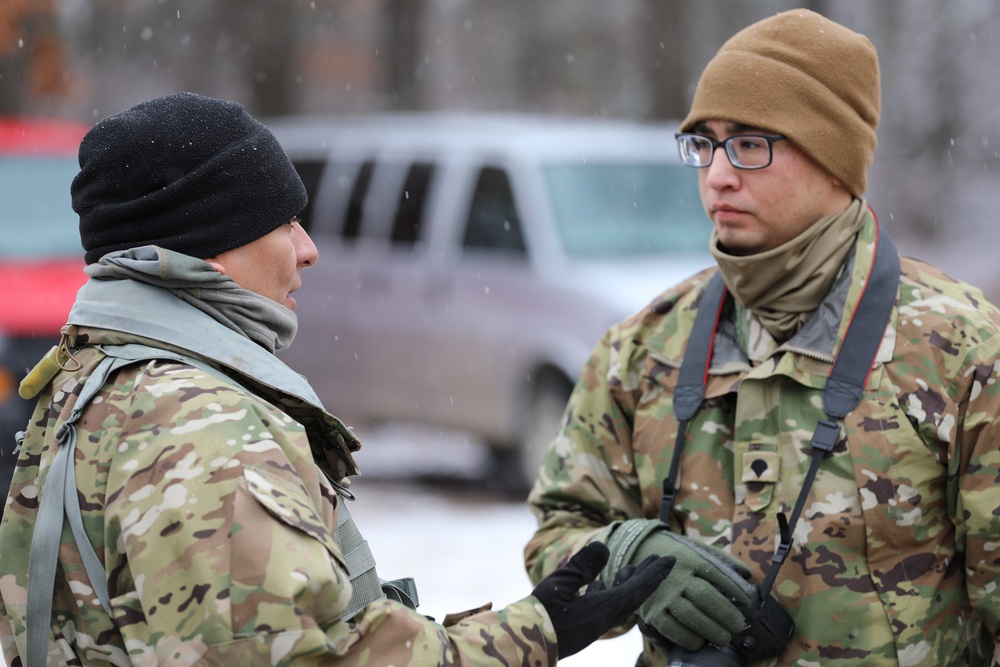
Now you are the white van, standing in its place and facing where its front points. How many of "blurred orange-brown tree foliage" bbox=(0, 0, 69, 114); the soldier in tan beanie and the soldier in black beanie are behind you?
1

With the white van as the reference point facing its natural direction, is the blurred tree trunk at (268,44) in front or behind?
behind

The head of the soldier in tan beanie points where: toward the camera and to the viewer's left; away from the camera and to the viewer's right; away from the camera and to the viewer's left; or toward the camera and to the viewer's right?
toward the camera and to the viewer's left

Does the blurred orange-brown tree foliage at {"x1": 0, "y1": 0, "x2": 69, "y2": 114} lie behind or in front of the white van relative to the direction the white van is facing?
behind

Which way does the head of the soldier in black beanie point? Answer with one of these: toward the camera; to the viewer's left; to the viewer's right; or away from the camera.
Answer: to the viewer's right

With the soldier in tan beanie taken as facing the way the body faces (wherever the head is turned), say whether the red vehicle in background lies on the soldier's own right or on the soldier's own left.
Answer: on the soldier's own right

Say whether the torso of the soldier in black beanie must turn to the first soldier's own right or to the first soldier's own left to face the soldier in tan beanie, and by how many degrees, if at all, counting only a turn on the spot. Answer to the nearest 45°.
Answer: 0° — they already face them

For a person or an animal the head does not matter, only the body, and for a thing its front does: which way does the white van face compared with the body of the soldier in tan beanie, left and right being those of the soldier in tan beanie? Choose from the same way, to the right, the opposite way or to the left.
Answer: to the left

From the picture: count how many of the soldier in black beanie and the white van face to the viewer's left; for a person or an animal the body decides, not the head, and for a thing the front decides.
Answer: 0

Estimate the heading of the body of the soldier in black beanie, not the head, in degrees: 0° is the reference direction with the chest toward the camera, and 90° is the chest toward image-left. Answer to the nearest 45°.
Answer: approximately 225°

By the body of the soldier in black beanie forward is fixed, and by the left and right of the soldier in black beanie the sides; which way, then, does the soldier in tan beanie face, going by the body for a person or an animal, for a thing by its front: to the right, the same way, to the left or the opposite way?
the opposite way

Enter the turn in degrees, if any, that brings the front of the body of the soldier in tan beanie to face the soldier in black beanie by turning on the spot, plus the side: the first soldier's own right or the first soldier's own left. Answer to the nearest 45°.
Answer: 0° — they already face them

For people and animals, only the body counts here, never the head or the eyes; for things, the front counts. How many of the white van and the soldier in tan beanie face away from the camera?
0

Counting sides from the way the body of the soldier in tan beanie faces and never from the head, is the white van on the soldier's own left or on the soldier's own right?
on the soldier's own right

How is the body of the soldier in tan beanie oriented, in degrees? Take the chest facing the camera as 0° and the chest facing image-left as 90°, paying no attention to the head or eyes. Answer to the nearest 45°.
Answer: approximately 45°

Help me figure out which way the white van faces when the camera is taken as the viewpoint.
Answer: facing the viewer and to the right of the viewer

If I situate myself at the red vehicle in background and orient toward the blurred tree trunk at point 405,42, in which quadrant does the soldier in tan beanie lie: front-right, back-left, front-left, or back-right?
back-right
